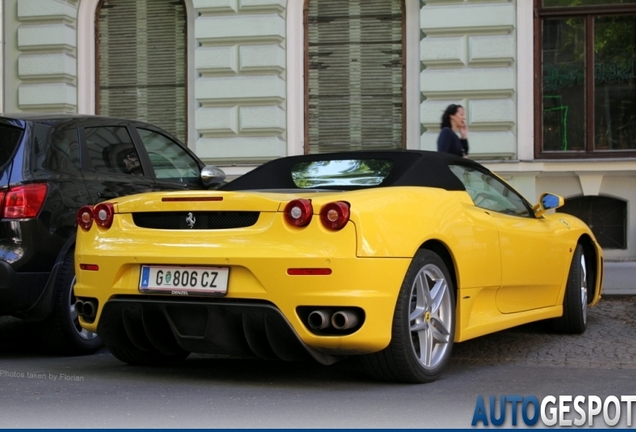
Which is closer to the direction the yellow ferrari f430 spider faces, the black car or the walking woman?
the walking woman

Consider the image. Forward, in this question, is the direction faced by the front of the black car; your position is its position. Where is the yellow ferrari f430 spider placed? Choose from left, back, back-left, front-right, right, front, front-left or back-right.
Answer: right

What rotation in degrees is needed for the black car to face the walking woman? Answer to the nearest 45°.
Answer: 0° — it already faces them

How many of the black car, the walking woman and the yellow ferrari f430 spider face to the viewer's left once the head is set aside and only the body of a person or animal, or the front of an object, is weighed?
0

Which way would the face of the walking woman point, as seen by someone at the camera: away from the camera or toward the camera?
toward the camera

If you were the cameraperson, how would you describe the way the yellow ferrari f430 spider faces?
facing away from the viewer and to the right of the viewer

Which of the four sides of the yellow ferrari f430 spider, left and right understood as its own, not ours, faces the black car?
left

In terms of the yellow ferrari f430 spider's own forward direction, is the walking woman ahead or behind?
ahead

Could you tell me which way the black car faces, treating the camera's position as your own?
facing away from the viewer and to the right of the viewer

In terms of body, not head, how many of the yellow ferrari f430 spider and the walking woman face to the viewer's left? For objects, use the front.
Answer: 0

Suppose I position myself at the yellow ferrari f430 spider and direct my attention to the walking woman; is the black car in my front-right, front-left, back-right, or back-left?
front-left
